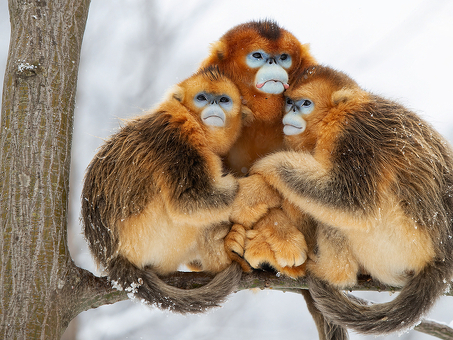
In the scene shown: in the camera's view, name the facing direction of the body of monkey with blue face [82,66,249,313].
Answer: to the viewer's right

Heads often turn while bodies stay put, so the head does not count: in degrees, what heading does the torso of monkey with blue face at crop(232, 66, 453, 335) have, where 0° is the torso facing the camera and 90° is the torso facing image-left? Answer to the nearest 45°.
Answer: approximately 90°

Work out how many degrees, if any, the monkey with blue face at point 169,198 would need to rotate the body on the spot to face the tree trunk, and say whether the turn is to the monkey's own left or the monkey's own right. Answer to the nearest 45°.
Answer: approximately 180°

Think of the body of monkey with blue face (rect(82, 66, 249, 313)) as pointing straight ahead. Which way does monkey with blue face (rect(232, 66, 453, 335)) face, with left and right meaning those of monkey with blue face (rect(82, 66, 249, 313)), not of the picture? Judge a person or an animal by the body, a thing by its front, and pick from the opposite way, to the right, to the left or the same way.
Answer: the opposite way

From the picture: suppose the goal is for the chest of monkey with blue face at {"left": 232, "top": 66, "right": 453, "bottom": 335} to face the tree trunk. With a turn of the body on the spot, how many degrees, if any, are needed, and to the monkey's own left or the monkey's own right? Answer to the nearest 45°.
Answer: approximately 45° to the monkey's own left

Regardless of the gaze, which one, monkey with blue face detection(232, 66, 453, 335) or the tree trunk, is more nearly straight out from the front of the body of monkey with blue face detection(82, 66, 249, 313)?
the monkey with blue face

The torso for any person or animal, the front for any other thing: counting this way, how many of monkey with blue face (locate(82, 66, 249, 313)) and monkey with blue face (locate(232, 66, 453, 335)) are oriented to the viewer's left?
1

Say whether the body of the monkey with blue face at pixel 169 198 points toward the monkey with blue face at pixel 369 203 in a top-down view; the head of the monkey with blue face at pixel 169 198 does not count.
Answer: yes

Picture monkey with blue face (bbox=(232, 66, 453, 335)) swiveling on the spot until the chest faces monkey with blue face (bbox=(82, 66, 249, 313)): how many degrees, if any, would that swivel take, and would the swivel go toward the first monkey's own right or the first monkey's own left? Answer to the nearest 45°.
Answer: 0° — it already faces it
